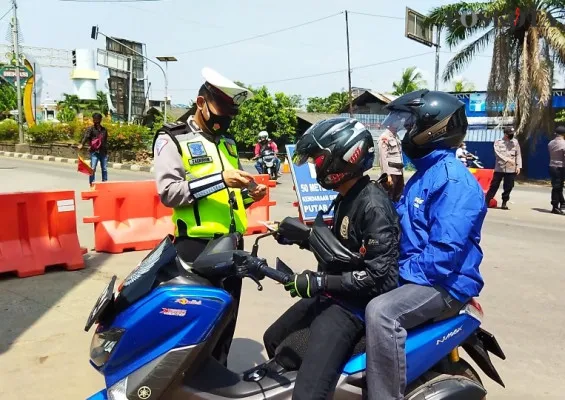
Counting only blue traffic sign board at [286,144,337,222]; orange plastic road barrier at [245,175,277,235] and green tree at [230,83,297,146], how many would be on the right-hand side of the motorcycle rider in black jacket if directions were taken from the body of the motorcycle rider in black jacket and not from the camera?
3

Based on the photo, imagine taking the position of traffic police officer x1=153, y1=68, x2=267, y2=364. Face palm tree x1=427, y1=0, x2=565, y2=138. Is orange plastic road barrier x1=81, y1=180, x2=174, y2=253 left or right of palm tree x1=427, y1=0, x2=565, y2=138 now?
left

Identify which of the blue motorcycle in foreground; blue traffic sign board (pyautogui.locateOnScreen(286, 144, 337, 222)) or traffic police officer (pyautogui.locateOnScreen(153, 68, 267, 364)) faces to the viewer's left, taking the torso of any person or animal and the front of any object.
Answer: the blue motorcycle in foreground

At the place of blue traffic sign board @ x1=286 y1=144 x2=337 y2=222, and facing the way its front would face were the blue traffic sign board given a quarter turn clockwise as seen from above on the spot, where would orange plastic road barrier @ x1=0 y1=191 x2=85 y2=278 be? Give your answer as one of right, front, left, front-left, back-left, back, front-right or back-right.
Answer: front-left

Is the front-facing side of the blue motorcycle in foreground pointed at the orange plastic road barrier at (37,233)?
no

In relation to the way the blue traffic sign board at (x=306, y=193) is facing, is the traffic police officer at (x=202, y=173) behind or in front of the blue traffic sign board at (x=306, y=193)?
in front

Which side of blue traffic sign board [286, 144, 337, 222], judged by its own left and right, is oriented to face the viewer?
front

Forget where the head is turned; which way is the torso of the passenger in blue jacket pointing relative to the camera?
to the viewer's left

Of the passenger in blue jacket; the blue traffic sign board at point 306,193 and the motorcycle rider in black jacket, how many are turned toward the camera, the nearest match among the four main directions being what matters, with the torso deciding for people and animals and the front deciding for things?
1

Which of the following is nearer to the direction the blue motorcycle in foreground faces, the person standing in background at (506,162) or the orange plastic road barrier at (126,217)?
the orange plastic road barrier

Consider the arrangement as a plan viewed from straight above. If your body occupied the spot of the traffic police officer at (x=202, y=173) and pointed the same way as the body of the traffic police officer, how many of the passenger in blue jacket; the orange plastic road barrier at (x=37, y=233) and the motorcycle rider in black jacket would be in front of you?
2

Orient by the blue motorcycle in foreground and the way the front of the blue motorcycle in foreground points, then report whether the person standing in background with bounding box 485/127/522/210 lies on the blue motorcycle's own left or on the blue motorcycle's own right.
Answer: on the blue motorcycle's own right

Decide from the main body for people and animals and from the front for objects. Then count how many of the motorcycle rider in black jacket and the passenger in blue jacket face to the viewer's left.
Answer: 2

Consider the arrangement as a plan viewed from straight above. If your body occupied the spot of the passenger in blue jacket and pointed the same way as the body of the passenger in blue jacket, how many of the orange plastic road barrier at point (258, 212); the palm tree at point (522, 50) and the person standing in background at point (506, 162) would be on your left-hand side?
0

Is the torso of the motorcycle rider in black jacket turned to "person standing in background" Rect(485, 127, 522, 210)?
no

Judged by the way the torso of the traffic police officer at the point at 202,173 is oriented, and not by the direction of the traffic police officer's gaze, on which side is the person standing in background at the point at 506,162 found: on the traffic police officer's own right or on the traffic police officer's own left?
on the traffic police officer's own left

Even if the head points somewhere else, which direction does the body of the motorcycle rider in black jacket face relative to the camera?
to the viewer's left

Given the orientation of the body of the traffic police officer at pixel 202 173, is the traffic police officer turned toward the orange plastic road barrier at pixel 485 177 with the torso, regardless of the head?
no

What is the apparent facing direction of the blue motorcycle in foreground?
to the viewer's left

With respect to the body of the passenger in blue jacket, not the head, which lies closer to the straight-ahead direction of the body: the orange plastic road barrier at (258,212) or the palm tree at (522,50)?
the orange plastic road barrier
